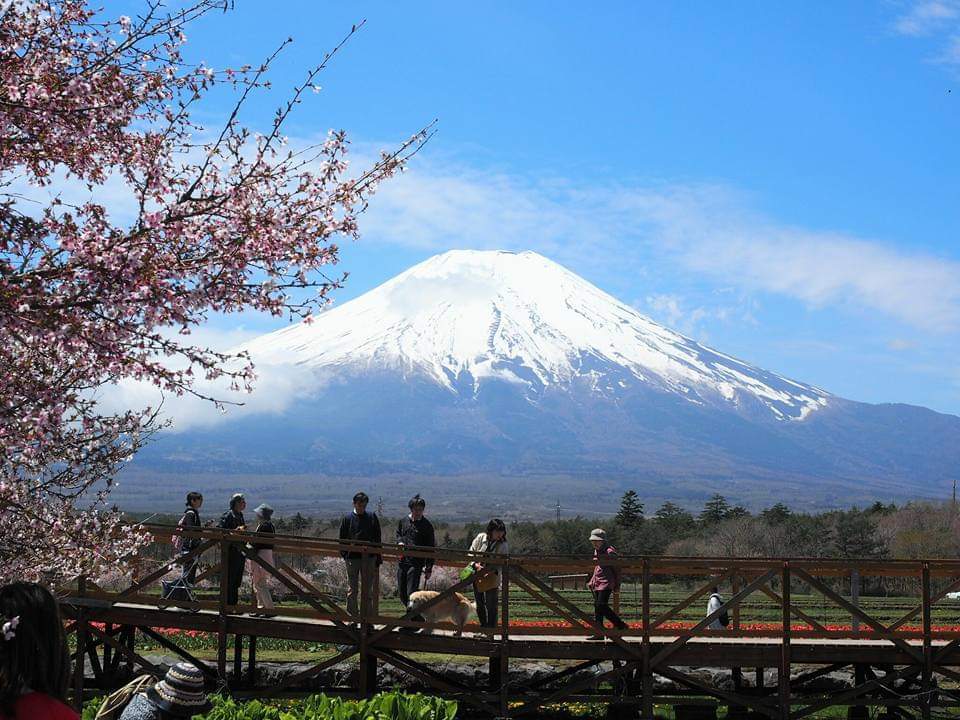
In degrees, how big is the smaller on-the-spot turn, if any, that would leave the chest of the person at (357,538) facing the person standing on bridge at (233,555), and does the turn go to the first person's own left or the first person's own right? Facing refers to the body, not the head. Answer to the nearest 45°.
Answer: approximately 90° to the first person's own right

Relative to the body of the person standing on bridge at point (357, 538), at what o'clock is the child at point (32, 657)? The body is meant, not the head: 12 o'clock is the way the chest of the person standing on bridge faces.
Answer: The child is roughly at 12 o'clock from the person standing on bridge.

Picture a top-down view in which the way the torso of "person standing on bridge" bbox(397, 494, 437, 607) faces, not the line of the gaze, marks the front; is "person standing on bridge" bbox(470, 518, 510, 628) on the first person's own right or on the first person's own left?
on the first person's own left

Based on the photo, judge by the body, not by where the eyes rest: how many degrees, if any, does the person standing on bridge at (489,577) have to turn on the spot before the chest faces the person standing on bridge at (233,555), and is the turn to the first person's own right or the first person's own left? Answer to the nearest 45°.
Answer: approximately 45° to the first person's own right

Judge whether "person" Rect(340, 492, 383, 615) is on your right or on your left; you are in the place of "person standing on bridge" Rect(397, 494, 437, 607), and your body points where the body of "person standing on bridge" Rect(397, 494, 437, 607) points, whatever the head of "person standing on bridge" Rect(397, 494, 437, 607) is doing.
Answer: on your right

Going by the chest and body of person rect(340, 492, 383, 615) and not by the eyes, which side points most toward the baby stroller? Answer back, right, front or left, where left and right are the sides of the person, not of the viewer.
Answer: right

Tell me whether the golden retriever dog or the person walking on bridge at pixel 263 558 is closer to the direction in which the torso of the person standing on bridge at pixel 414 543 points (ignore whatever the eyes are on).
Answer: the golden retriever dog

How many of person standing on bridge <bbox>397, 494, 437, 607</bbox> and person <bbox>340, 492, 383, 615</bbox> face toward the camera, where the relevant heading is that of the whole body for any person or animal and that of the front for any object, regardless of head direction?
2

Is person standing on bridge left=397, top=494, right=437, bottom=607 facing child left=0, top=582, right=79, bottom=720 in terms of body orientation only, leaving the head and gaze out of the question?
yes

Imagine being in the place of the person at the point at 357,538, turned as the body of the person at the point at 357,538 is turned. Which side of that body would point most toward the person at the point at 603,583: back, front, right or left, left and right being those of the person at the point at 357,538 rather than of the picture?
left

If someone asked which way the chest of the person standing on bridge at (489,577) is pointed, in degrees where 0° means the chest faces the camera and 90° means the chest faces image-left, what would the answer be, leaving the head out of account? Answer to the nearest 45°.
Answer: approximately 45°

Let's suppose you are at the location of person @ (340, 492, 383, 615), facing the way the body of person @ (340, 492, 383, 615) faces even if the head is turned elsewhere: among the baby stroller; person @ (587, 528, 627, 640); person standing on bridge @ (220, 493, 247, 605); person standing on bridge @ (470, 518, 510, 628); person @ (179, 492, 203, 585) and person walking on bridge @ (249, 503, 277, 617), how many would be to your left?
2

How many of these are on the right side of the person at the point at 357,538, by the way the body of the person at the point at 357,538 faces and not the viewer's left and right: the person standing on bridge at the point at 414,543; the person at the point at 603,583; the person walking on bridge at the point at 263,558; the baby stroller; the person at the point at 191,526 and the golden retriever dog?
3

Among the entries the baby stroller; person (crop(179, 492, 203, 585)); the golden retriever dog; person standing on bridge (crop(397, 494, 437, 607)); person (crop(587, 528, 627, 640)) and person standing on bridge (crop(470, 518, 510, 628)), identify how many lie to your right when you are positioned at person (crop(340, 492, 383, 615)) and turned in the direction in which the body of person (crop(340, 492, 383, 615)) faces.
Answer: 2

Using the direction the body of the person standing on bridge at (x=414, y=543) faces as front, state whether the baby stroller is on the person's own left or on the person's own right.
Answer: on the person's own right
